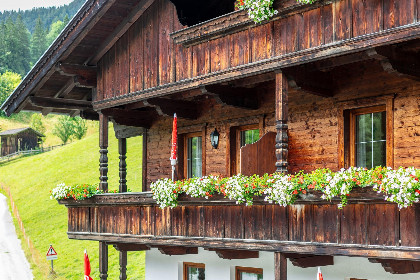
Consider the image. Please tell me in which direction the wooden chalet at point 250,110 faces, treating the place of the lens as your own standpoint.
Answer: facing the viewer and to the left of the viewer
